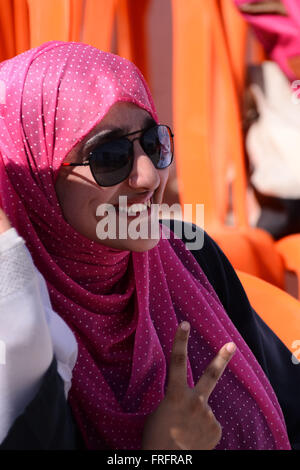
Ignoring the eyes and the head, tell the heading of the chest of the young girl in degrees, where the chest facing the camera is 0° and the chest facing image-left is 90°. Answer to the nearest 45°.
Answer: approximately 315°
